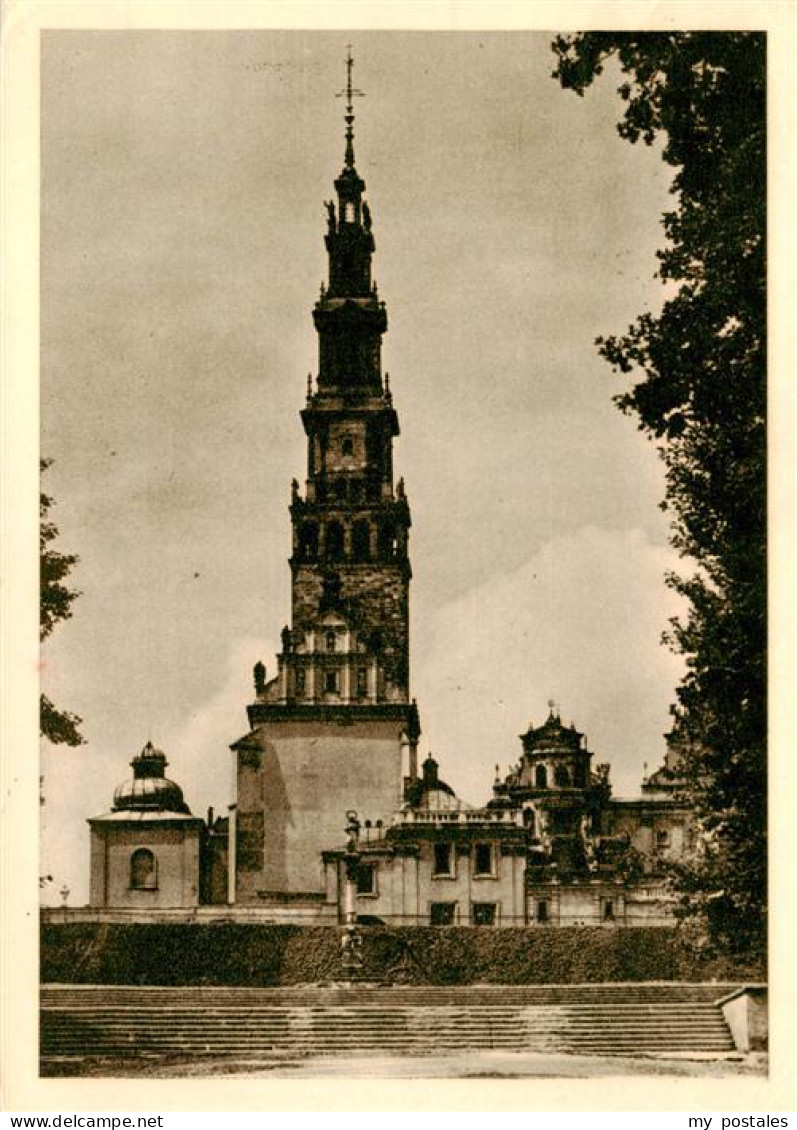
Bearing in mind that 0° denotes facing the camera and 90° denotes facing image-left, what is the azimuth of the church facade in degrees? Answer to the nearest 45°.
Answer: approximately 0°

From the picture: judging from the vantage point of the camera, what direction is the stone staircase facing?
facing the viewer

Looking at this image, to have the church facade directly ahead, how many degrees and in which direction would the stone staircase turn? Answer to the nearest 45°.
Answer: approximately 180°

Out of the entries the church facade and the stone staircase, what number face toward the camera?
2

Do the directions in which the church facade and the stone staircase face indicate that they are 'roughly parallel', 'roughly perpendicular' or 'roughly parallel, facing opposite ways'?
roughly parallel

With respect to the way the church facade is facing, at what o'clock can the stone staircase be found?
The stone staircase is roughly at 12 o'clock from the church facade.

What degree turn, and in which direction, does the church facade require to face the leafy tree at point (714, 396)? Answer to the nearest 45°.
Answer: approximately 45° to its left
